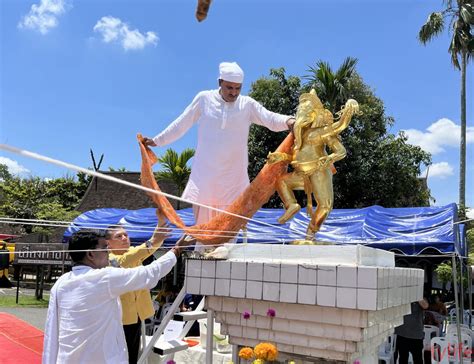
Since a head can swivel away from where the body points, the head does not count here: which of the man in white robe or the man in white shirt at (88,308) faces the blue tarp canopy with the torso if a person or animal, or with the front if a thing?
the man in white shirt

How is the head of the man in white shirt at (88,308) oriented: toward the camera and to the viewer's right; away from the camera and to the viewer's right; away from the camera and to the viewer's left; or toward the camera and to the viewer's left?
away from the camera and to the viewer's right

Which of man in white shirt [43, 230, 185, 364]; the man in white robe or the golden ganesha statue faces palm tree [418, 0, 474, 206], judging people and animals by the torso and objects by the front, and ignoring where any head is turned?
the man in white shirt

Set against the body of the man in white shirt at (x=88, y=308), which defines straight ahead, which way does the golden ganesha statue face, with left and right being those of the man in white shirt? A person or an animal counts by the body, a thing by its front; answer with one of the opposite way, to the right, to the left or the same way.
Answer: the opposite way

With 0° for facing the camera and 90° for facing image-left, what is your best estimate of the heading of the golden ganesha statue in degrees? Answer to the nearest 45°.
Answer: approximately 45°

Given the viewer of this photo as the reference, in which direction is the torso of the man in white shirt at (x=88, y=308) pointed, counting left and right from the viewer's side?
facing away from the viewer and to the right of the viewer

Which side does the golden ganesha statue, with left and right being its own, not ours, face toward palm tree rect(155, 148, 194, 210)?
right

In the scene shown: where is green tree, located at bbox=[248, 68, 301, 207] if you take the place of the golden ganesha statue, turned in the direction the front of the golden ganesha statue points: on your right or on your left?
on your right

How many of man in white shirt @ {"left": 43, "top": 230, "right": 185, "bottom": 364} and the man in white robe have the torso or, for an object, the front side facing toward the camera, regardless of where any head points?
1

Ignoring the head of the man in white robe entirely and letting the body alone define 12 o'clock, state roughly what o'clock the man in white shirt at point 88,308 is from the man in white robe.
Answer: The man in white shirt is roughly at 1 o'clock from the man in white robe.

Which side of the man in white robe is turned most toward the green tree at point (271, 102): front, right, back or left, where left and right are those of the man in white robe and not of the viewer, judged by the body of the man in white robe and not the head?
back

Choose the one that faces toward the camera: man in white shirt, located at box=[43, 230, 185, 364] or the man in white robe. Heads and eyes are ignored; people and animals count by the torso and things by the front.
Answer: the man in white robe

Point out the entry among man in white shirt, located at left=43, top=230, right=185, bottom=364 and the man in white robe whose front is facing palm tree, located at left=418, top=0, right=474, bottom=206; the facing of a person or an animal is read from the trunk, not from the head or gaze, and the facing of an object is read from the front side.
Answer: the man in white shirt

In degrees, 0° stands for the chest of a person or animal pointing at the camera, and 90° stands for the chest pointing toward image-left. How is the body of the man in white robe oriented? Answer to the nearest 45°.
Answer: approximately 0°

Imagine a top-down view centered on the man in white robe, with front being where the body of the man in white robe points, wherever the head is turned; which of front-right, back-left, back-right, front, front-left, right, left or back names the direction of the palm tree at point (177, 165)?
back
